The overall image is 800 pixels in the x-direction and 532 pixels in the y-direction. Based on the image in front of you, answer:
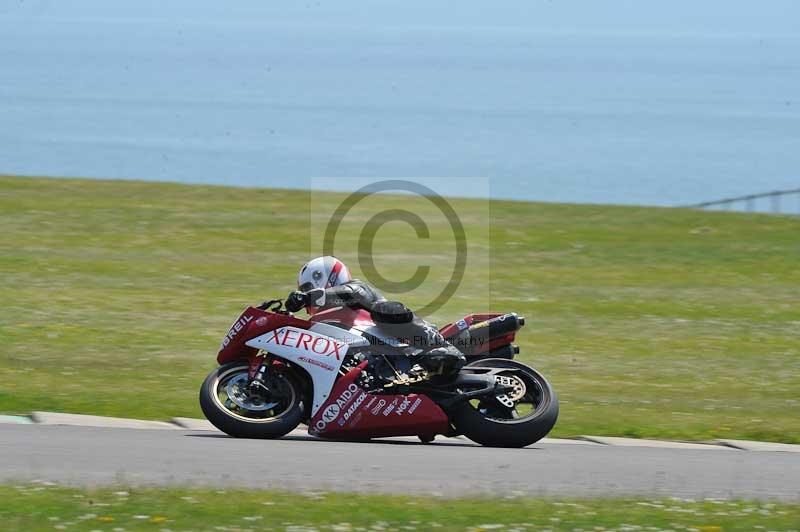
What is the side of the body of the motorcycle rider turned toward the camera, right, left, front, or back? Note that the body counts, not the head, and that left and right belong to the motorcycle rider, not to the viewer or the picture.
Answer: left

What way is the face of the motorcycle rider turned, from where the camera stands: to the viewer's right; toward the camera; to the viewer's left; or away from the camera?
to the viewer's left

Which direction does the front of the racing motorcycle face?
to the viewer's left
